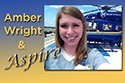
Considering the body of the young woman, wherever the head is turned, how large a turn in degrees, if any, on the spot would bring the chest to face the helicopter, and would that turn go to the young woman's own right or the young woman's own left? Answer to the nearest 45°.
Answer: approximately 180°

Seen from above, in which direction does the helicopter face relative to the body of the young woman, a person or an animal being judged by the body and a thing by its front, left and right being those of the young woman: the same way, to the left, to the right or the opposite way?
to the right

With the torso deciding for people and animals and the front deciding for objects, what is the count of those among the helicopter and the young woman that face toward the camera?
1

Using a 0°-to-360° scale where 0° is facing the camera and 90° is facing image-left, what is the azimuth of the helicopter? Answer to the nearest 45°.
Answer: approximately 90°
